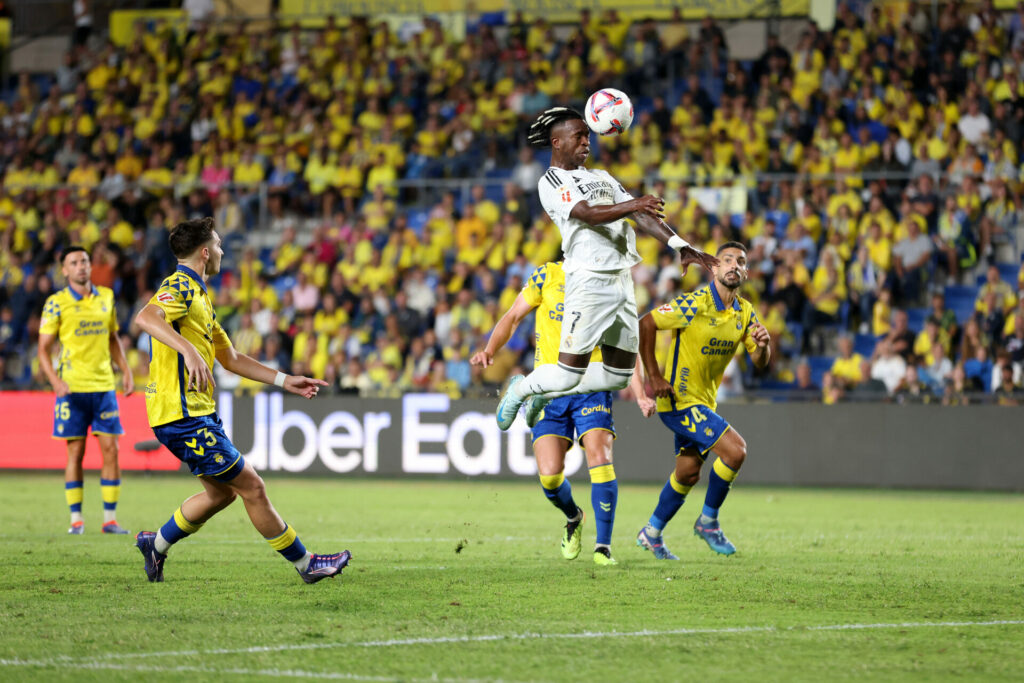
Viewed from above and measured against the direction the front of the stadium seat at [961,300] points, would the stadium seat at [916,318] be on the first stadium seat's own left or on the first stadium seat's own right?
on the first stadium seat's own right

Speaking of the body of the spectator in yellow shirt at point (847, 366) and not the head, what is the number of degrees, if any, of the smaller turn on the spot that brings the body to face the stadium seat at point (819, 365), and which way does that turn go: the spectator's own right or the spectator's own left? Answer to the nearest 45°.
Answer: approximately 135° to the spectator's own right

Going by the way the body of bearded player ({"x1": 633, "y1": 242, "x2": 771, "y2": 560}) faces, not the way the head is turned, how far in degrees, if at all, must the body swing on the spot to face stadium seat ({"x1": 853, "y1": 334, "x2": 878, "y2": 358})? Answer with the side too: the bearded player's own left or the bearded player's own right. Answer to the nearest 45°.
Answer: approximately 135° to the bearded player's own left

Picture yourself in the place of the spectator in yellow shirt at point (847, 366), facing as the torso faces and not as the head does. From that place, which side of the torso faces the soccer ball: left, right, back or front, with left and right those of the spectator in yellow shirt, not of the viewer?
front

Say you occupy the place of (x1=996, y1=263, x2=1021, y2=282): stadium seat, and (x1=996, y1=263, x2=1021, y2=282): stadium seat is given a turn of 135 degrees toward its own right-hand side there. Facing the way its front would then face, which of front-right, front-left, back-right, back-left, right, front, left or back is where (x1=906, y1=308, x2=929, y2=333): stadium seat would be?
front-left

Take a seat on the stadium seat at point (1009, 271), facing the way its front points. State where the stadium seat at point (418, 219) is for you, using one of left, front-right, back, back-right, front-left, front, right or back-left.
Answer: right

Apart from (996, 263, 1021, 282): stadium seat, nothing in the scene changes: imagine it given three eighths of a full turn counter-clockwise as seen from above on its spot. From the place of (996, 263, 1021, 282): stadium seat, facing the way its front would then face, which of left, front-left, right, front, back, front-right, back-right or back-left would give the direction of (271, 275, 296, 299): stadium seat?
back-left

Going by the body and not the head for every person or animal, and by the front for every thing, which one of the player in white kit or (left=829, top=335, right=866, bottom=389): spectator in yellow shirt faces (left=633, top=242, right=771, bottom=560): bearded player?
the spectator in yellow shirt

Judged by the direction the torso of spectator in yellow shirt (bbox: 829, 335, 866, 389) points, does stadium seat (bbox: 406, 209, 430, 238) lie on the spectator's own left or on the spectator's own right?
on the spectator's own right

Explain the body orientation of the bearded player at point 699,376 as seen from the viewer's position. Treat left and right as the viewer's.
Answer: facing the viewer and to the right of the viewer

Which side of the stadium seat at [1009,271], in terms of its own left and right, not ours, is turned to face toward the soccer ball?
front

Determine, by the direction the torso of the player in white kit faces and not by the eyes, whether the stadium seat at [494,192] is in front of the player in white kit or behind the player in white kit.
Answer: behind
